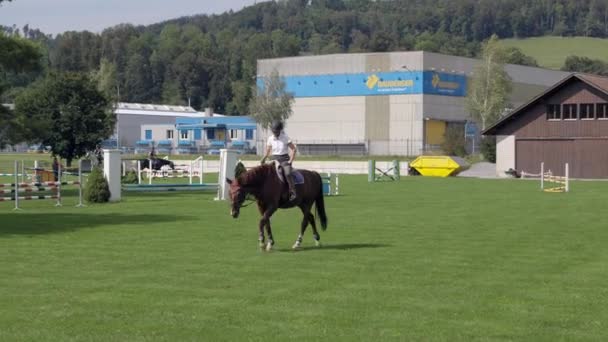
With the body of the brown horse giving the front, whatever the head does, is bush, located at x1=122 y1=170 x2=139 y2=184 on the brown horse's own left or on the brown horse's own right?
on the brown horse's own right

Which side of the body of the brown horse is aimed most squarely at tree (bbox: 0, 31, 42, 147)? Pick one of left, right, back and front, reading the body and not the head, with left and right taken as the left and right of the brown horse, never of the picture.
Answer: right

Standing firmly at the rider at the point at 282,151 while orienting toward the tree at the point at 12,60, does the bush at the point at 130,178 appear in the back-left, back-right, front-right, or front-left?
front-right

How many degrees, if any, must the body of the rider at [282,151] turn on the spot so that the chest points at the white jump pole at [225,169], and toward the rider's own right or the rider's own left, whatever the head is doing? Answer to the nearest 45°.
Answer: approximately 135° to the rider's own right

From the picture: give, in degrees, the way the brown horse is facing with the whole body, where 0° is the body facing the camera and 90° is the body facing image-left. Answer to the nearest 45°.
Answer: approximately 45°

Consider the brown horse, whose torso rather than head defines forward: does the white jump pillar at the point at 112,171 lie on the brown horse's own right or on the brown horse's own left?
on the brown horse's own right

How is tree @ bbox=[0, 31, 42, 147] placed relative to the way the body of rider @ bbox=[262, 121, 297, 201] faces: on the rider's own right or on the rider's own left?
on the rider's own right

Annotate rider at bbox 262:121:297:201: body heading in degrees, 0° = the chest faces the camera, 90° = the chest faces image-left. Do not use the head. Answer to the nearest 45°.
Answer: approximately 45°

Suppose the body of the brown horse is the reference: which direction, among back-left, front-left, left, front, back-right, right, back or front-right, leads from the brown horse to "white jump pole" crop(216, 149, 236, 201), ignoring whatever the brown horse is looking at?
back-right
